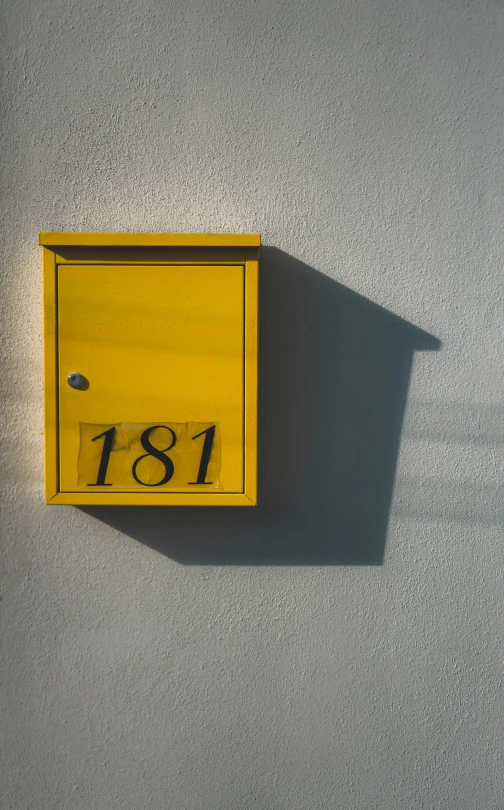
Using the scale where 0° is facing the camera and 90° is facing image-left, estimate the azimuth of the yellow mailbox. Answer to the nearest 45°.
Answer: approximately 0°
